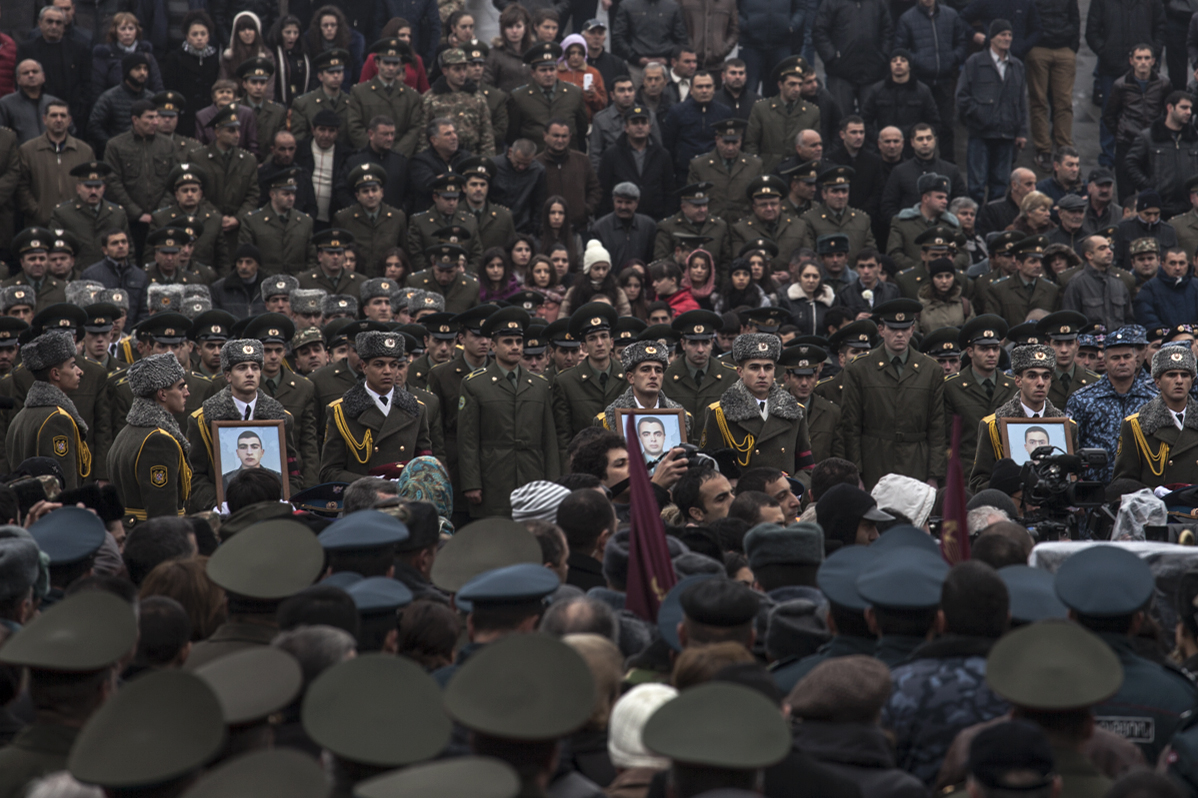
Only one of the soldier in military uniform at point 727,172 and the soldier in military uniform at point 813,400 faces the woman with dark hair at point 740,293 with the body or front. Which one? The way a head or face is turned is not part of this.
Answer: the soldier in military uniform at point 727,172

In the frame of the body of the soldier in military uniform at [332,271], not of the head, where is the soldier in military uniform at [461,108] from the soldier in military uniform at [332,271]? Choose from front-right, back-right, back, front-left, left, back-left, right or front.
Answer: back-left

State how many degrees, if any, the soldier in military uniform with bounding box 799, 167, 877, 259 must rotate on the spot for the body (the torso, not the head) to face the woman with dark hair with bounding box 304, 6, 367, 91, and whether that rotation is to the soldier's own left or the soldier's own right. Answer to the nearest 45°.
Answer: approximately 90° to the soldier's own right

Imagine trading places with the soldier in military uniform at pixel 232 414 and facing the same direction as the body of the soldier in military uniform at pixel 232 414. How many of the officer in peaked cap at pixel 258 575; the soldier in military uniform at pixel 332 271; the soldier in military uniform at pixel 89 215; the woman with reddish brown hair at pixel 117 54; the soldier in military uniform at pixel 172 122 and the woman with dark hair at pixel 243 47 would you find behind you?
5

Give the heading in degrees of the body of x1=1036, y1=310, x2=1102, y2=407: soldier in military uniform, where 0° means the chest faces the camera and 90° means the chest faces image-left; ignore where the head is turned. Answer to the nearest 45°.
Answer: approximately 0°

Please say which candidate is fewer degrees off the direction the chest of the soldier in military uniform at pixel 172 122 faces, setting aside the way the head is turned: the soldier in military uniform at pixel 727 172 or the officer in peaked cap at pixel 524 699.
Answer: the officer in peaked cap

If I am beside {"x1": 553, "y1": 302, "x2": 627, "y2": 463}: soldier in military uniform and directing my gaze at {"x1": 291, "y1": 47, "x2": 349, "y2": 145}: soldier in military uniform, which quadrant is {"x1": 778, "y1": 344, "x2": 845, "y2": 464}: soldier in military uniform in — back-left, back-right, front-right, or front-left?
back-right

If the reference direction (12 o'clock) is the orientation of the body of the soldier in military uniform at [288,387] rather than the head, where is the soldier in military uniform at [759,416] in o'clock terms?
the soldier in military uniform at [759,416] is roughly at 10 o'clock from the soldier in military uniform at [288,387].

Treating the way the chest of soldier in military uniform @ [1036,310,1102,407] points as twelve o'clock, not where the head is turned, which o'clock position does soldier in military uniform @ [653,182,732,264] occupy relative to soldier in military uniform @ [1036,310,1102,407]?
soldier in military uniform @ [653,182,732,264] is roughly at 4 o'clock from soldier in military uniform @ [1036,310,1102,407].

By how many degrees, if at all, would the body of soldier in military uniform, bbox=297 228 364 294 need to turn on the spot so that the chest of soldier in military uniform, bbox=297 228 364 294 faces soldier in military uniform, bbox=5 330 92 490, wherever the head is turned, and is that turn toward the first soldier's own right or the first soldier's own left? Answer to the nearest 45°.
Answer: approximately 45° to the first soldier's own right
